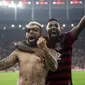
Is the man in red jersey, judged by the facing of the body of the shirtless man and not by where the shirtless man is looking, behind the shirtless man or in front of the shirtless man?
behind

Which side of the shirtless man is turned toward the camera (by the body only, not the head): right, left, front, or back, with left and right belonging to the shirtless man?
front
